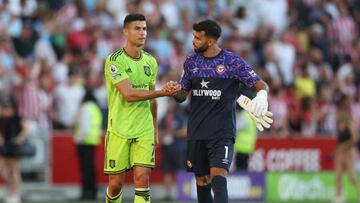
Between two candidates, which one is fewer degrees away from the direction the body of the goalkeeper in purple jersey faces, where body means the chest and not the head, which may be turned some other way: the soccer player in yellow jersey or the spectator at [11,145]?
the soccer player in yellow jersey

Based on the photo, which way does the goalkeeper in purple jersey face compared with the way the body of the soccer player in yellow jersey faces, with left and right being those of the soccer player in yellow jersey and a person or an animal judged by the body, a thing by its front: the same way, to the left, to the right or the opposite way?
to the right

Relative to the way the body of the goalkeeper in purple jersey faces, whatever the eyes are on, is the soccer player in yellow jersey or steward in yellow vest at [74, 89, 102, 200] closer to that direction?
the soccer player in yellow jersey

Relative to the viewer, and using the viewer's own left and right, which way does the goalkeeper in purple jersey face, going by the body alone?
facing the viewer and to the left of the viewer

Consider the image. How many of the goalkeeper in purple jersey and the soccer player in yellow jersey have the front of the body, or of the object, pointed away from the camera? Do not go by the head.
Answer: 0

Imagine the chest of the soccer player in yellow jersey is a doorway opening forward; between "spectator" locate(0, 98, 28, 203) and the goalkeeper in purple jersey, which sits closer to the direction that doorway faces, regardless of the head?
the goalkeeper in purple jersey

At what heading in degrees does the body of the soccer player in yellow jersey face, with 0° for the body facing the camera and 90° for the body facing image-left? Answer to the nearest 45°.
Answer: approximately 315°

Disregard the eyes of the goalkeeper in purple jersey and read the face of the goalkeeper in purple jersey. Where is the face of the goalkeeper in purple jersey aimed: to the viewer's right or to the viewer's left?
to the viewer's left
